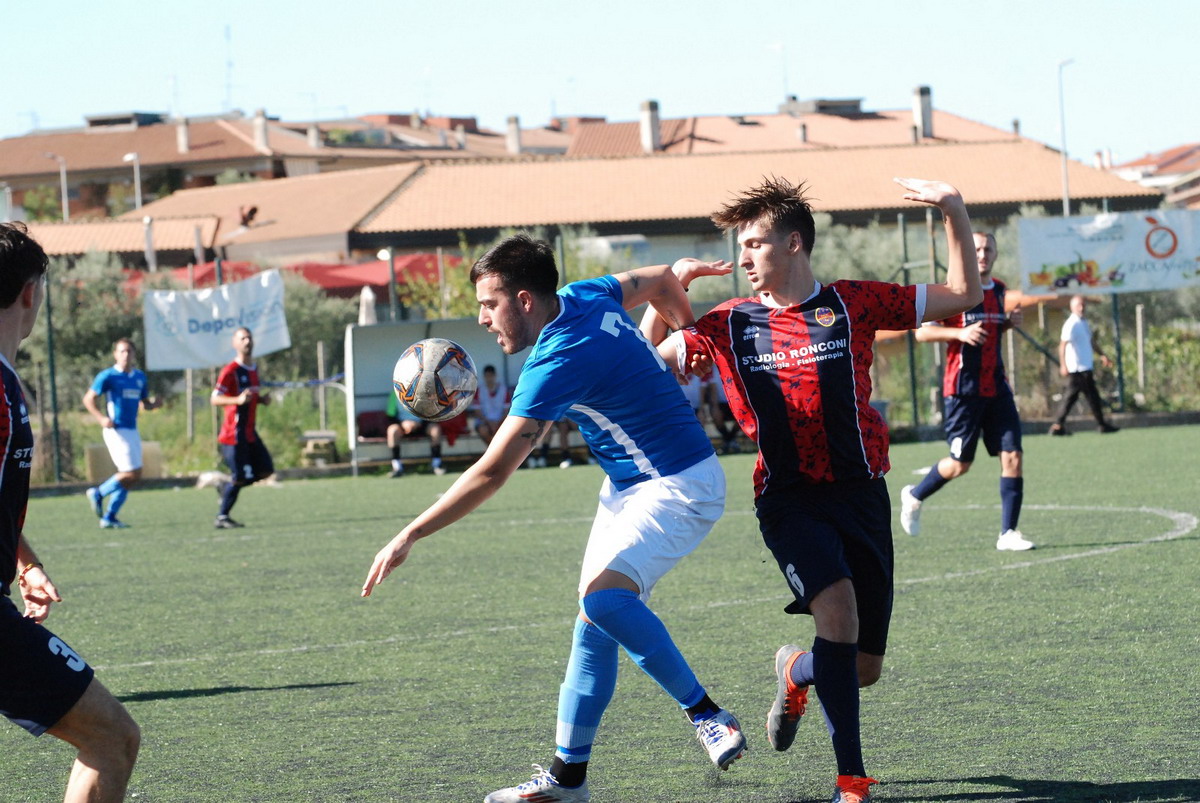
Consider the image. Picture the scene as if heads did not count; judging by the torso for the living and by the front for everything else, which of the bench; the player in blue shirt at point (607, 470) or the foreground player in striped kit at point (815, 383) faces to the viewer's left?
the player in blue shirt

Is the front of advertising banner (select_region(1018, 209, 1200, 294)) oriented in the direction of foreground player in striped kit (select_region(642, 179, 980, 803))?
yes

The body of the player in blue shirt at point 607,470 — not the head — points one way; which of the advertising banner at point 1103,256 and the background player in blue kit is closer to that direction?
the background player in blue kit

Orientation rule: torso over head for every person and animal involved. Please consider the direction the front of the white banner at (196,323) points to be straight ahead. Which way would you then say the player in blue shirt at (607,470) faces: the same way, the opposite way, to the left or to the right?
to the right

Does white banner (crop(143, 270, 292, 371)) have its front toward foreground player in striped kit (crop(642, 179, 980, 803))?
yes

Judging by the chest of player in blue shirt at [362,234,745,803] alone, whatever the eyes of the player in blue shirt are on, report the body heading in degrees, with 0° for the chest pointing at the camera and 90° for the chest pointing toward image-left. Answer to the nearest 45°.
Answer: approximately 90°

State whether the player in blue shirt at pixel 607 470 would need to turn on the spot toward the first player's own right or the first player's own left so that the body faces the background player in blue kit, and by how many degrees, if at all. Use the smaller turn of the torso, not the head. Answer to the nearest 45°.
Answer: approximately 90° to the first player's own right

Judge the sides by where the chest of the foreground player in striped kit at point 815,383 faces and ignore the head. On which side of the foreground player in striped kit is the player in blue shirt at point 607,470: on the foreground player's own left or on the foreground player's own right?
on the foreground player's own right

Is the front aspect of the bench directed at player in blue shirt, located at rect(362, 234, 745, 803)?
yes

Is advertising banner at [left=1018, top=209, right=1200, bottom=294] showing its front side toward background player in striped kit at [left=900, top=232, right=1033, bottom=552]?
yes
